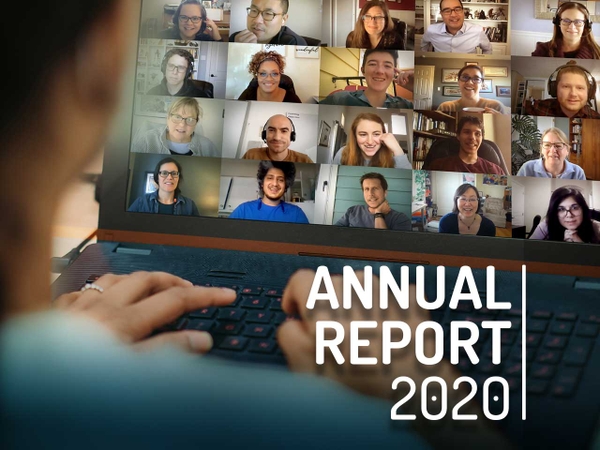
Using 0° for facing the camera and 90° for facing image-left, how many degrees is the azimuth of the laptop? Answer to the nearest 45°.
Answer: approximately 0°
